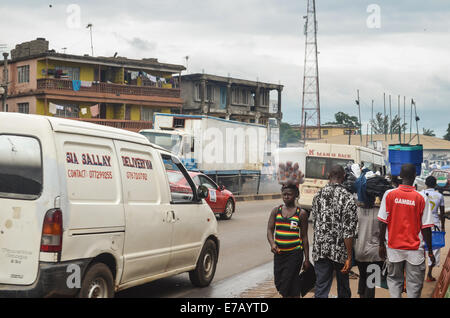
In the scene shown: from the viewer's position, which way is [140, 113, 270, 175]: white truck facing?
facing the viewer and to the left of the viewer

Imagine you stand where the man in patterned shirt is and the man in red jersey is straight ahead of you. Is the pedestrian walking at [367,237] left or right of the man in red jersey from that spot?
left

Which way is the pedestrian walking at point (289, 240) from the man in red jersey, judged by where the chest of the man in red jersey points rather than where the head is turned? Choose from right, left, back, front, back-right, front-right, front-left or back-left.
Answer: left

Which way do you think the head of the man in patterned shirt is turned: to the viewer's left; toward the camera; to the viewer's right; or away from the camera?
away from the camera

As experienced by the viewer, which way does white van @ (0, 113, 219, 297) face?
facing away from the viewer and to the right of the viewer

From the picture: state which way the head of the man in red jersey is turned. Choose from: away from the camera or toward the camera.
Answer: away from the camera

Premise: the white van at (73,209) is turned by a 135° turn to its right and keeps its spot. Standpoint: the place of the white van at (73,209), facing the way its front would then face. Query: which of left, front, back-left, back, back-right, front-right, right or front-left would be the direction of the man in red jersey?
left

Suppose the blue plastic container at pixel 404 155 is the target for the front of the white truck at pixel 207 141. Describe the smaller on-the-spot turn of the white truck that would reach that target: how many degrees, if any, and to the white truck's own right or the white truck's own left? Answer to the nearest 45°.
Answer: approximately 45° to the white truck's own left

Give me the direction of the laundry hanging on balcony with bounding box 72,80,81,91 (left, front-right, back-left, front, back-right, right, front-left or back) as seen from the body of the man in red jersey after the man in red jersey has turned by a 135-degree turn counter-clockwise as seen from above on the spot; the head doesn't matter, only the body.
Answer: right

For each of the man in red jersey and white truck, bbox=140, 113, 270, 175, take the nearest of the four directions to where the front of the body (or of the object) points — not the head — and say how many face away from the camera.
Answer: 1

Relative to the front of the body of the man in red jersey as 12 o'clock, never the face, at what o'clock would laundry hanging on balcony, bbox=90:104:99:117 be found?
The laundry hanging on balcony is roughly at 11 o'clock from the man in red jersey.

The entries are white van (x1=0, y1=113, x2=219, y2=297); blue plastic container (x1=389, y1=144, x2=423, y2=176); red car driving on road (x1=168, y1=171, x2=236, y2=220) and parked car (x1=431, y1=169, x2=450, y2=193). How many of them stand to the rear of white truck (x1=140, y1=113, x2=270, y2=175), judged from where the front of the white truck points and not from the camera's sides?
1

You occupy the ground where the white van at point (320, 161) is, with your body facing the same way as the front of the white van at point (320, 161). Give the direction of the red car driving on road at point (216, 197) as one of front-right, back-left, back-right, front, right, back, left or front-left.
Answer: back

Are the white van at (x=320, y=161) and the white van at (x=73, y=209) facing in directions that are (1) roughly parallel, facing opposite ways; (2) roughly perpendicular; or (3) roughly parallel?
roughly parallel

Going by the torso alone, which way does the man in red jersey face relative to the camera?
away from the camera

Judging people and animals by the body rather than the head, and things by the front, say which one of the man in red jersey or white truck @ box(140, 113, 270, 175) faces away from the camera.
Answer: the man in red jersey

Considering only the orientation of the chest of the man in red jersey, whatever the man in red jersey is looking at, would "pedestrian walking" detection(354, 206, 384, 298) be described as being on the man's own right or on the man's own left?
on the man's own left

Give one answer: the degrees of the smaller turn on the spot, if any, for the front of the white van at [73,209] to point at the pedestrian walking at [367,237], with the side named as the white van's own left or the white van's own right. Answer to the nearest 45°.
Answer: approximately 45° to the white van's own right
